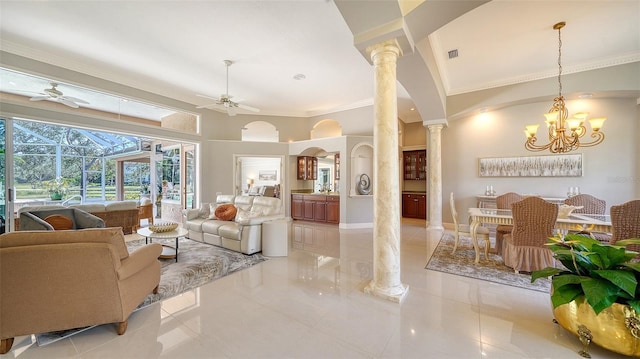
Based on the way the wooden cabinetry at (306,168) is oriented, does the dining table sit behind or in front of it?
in front

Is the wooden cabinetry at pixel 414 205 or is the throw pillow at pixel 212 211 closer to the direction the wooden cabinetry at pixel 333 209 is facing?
the throw pillow

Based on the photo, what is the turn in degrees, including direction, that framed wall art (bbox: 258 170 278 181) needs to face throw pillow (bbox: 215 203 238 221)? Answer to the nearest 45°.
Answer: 0° — it already faces it

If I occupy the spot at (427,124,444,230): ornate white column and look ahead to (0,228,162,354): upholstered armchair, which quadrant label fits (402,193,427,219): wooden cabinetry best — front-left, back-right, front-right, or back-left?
back-right

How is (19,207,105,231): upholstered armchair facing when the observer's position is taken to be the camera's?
facing the viewer and to the right of the viewer

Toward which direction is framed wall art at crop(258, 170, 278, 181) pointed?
toward the camera

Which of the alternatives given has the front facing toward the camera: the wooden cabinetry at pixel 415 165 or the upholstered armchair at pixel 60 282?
the wooden cabinetry

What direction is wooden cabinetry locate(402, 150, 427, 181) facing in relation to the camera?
toward the camera

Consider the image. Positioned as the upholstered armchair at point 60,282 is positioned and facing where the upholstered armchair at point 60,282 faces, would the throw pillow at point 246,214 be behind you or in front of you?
in front

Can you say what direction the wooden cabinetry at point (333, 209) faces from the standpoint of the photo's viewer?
facing the viewer

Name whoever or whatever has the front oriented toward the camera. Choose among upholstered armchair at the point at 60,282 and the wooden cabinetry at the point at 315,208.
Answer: the wooden cabinetry

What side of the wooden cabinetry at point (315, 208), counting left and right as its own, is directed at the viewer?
front

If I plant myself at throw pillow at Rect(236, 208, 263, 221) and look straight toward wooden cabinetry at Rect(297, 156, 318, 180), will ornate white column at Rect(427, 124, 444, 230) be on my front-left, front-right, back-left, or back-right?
front-right

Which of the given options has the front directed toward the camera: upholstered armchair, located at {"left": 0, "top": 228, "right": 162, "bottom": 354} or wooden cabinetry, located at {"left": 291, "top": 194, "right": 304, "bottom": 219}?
the wooden cabinetry

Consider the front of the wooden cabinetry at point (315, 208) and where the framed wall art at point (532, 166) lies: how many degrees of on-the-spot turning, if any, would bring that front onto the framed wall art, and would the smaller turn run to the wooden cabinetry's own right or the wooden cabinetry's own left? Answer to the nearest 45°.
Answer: approximately 90° to the wooden cabinetry's own left

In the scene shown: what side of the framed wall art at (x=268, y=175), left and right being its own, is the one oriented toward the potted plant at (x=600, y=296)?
front

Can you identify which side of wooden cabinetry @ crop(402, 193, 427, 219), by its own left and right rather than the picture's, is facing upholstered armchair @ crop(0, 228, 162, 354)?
front
